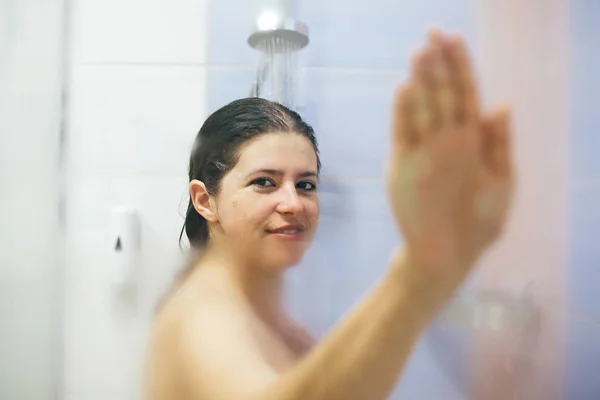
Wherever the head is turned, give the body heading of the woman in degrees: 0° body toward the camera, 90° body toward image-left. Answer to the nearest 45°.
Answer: approximately 315°
